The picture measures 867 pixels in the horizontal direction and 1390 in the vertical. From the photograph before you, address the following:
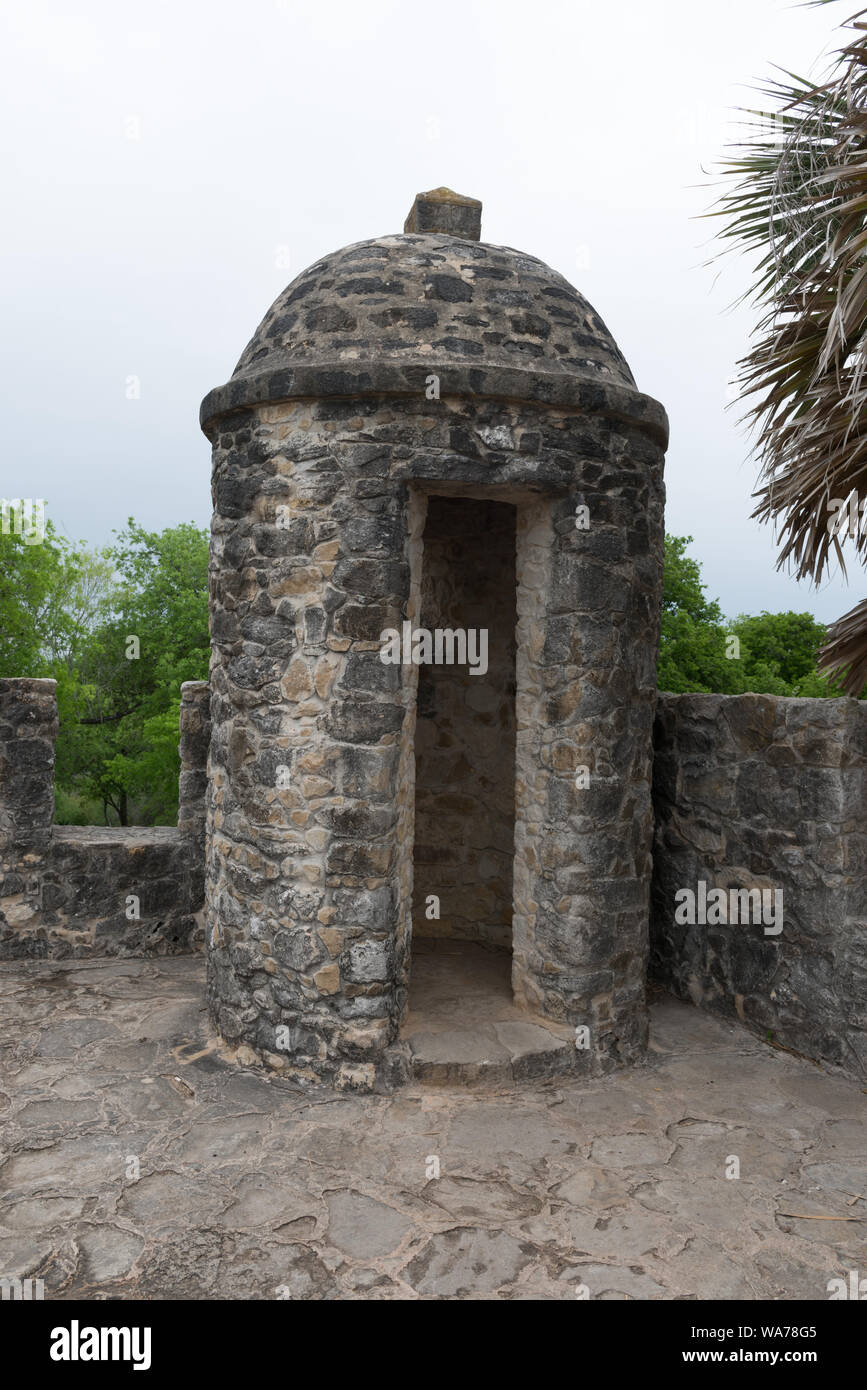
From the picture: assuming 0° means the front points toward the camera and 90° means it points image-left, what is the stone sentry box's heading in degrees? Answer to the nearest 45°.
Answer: approximately 0°

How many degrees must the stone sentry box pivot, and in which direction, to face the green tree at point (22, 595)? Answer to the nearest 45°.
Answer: approximately 135° to its right

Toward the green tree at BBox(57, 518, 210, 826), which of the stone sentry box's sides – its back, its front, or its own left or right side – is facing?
back

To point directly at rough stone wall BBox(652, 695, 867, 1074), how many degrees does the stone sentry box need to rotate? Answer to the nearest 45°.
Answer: approximately 90° to its left

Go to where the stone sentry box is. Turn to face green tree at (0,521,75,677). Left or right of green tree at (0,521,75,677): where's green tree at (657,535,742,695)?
right

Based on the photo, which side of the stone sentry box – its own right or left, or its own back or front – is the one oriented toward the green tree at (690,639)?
back

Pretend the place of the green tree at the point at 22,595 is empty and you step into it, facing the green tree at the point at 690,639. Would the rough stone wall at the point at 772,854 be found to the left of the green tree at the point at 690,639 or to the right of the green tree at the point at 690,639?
right
